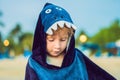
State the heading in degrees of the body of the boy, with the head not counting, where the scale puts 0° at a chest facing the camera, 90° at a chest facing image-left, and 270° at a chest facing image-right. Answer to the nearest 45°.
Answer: approximately 0°
